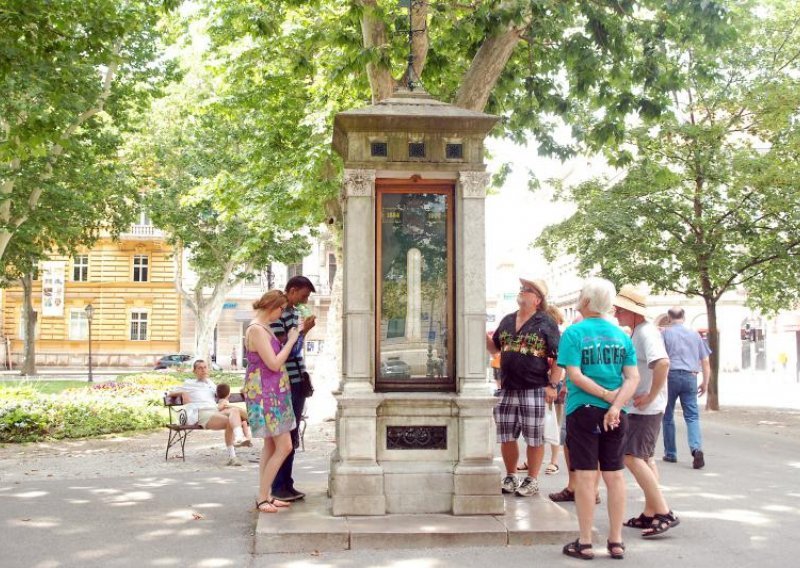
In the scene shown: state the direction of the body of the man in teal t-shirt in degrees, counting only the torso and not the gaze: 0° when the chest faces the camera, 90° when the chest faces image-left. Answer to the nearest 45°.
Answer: approximately 135°

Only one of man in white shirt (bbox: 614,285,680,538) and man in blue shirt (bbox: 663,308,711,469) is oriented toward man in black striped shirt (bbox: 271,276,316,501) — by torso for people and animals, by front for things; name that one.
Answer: the man in white shirt

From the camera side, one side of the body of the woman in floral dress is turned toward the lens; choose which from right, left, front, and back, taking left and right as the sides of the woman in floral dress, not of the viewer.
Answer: right

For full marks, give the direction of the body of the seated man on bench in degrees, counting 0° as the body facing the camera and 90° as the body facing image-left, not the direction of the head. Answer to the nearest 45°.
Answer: approximately 315°

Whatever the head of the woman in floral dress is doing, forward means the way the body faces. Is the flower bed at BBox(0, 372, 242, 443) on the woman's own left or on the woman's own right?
on the woman's own left

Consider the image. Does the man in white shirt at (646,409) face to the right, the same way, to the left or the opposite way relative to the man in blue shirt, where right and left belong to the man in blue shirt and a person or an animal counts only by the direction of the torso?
to the left

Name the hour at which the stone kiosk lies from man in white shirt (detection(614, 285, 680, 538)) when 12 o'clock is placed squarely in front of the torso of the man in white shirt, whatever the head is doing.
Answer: The stone kiosk is roughly at 12 o'clock from the man in white shirt.

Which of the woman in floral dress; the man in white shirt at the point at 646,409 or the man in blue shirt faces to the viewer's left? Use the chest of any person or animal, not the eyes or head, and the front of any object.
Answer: the man in white shirt

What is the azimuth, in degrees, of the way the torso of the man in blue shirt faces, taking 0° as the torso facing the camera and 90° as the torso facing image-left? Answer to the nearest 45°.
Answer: approximately 180°

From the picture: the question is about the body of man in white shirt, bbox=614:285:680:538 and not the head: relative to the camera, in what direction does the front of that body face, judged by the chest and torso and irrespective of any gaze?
to the viewer's left
